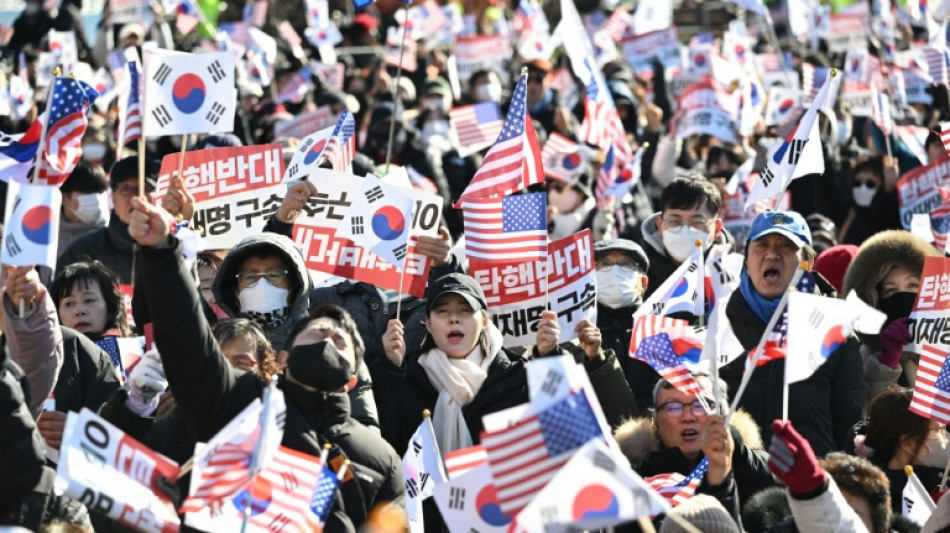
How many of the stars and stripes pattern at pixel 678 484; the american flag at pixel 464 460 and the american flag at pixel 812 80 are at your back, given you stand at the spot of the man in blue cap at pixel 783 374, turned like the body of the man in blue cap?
1

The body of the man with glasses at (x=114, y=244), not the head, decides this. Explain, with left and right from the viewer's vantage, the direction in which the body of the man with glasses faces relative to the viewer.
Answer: facing the viewer

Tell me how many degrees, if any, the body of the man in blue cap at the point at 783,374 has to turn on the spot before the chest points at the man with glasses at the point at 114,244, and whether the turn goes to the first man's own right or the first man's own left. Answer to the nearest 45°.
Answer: approximately 90° to the first man's own right

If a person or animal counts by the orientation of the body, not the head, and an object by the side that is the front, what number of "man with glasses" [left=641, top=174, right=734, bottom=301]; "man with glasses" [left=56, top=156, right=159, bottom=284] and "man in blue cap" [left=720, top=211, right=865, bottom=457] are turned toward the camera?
3

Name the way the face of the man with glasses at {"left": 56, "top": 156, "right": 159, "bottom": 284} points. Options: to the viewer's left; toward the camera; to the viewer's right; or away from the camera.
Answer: toward the camera

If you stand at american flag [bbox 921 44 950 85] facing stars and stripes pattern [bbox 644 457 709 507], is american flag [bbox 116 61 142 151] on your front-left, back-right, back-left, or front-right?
front-right

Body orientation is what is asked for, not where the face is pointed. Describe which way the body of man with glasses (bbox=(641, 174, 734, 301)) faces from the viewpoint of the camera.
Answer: toward the camera

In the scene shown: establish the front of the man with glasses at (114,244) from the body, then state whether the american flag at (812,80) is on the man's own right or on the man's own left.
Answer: on the man's own left

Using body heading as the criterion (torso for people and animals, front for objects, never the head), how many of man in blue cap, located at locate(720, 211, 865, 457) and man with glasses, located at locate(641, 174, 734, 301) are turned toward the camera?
2

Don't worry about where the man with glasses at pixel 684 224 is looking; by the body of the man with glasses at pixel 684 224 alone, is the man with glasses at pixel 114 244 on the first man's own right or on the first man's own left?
on the first man's own right

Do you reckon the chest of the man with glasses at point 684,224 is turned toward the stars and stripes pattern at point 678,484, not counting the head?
yes

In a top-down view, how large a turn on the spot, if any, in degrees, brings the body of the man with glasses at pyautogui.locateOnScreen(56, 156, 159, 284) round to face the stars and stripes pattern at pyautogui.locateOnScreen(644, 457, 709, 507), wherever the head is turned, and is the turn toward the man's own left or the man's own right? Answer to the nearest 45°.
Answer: approximately 45° to the man's own left

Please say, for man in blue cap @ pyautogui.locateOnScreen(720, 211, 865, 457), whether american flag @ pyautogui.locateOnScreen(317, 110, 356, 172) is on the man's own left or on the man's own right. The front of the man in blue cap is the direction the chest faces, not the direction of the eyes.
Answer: on the man's own right

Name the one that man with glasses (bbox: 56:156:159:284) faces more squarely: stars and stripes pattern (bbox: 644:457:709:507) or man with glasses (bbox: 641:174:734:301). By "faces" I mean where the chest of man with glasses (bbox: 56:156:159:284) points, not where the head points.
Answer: the stars and stripes pattern
